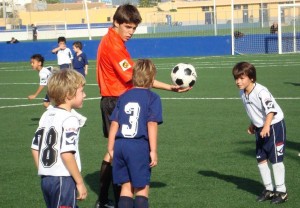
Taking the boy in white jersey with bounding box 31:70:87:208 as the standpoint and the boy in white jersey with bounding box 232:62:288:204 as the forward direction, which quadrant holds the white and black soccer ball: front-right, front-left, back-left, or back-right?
front-left

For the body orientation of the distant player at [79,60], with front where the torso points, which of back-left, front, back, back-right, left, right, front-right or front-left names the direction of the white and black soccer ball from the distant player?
front-left

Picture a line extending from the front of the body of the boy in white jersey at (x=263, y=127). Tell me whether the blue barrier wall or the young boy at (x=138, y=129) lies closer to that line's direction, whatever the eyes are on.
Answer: the young boy

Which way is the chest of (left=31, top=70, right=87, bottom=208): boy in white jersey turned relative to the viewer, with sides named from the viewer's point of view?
facing away from the viewer and to the right of the viewer

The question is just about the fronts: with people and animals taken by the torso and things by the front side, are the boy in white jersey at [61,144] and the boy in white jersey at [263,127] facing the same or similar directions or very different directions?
very different directions

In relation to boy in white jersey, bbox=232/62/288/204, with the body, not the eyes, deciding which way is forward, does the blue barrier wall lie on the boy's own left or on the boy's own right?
on the boy's own right

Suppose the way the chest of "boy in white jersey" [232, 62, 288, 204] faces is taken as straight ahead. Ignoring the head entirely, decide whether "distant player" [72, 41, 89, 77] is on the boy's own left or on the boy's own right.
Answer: on the boy's own right

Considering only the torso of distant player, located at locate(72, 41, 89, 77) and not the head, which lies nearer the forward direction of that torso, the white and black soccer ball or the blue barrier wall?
the white and black soccer ball

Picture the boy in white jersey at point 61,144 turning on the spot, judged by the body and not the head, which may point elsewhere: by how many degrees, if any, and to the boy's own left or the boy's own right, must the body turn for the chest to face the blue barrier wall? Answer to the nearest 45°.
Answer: approximately 45° to the boy's own left

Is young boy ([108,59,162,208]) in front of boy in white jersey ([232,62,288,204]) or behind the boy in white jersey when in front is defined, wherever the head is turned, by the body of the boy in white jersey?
in front

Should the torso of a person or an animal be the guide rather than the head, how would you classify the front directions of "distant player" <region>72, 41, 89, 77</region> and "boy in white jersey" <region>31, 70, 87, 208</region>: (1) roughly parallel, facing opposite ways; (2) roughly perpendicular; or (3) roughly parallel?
roughly parallel, facing opposite ways

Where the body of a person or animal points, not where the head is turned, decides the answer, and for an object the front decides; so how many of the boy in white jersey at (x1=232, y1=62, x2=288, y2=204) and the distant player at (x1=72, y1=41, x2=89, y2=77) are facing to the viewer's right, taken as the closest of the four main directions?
0

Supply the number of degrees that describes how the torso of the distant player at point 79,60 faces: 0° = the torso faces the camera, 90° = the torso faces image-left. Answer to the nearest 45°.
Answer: approximately 45°

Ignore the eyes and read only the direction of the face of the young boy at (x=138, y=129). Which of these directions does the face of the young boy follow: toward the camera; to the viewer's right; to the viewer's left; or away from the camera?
away from the camera

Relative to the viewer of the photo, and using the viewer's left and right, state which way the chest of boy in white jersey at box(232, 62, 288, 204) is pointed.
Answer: facing the viewer and to the left of the viewer

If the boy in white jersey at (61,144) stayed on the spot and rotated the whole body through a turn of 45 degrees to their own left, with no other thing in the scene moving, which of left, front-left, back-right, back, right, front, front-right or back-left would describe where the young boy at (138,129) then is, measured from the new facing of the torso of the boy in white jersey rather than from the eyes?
front-right
